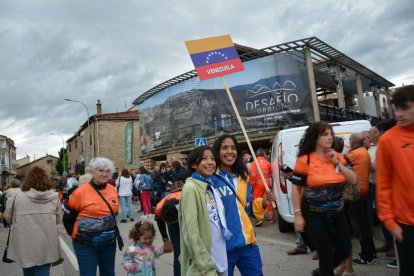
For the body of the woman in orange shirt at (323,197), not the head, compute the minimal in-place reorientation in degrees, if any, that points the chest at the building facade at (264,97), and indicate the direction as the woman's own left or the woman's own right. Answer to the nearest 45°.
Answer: approximately 135° to the woman's own left

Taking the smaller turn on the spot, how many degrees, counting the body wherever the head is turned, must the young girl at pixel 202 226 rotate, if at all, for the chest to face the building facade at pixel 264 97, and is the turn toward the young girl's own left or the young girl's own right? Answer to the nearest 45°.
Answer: approximately 135° to the young girl's own left
